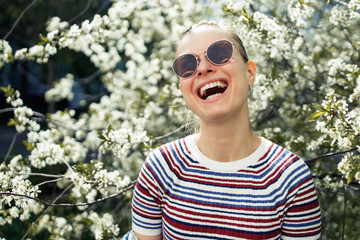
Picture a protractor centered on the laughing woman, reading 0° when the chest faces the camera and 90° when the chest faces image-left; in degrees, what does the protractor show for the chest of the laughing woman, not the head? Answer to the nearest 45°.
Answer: approximately 0°

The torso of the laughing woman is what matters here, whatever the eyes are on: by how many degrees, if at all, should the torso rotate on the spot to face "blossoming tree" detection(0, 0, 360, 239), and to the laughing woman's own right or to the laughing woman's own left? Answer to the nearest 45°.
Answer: approximately 180°
